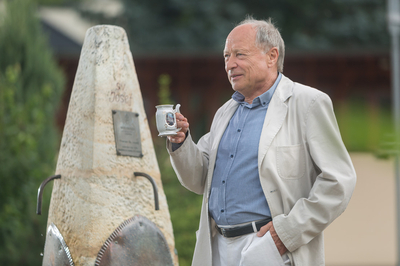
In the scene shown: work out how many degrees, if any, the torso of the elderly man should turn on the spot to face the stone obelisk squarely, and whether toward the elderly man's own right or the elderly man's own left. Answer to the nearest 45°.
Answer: approximately 90° to the elderly man's own right

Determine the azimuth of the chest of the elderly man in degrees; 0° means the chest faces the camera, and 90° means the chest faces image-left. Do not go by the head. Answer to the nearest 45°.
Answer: approximately 45°

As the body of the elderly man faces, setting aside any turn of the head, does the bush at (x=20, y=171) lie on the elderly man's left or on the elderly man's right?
on the elderly man's right
